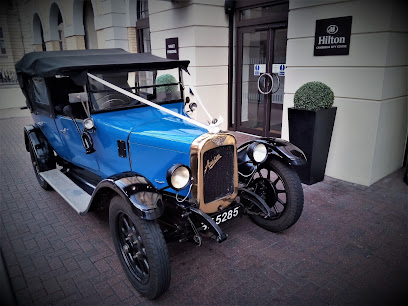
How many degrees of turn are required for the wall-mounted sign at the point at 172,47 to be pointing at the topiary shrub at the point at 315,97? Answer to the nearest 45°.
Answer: approximately 90° to its left

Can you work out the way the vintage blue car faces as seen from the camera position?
facing the viewer and to the right of the viewer

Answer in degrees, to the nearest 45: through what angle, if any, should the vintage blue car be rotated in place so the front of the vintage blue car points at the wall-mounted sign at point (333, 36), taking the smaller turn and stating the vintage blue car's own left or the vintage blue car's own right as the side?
approximately 90° to the vintage blue car's own left

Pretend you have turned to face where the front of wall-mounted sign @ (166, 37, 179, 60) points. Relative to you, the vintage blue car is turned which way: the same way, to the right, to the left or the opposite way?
to the left

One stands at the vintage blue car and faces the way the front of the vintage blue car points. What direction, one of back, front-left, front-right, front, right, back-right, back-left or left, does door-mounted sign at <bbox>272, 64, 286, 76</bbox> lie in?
left

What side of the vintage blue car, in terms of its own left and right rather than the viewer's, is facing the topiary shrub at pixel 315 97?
left

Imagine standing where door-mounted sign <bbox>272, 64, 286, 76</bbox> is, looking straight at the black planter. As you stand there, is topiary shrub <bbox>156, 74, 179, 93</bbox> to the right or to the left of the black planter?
right

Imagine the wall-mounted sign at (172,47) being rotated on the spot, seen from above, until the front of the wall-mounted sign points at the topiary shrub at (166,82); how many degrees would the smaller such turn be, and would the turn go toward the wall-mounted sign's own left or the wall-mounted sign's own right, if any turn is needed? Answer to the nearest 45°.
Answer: approximately 45° to the wall-mounted sign's own left

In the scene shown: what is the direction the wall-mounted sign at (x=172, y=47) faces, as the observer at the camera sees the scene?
facing the viewer and to the left of the viewer

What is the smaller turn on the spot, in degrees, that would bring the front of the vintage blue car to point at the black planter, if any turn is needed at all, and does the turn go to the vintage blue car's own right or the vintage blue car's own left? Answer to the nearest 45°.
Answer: approximately 90° to the vintage blue car's own left

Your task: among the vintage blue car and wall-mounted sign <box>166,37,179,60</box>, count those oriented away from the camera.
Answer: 0

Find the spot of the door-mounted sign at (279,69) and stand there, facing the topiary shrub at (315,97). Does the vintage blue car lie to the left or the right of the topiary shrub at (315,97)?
right

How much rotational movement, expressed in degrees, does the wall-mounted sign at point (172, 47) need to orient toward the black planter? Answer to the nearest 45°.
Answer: approximately 90° to its left
